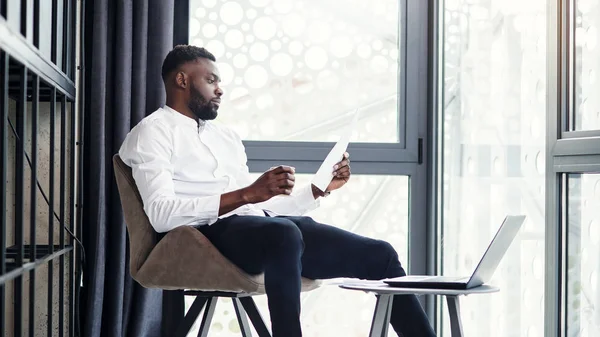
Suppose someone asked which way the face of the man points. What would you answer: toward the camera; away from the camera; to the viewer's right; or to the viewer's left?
to the viewer's right

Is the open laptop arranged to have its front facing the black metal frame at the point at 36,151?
yes

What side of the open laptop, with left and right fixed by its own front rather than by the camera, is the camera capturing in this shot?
left

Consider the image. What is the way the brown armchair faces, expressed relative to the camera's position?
facing to the right of the viewer

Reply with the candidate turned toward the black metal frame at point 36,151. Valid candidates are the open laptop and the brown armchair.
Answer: the open laptop

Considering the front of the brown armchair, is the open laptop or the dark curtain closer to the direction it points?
the open laptop

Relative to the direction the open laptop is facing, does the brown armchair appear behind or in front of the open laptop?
in front

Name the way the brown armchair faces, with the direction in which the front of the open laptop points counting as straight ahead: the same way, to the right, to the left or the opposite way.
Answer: the opposite way

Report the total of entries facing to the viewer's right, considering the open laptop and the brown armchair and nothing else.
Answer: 1

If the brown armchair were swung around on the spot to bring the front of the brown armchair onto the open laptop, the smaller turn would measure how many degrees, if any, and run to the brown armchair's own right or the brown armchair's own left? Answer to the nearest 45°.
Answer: approximately 45° to the brown armchair's own right

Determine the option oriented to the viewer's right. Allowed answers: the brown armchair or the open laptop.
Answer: the brown armchair

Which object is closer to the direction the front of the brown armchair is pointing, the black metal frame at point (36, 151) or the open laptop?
the open laptop
